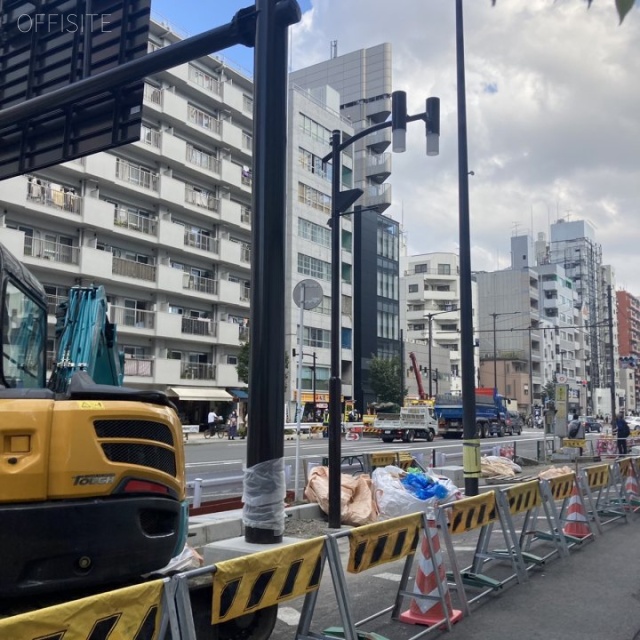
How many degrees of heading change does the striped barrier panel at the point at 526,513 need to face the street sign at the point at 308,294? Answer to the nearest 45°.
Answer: approximately 180°

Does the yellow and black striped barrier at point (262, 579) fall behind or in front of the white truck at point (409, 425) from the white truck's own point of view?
behind

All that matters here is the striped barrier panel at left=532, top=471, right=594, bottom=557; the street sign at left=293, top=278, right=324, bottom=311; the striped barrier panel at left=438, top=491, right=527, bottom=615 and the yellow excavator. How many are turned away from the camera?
2

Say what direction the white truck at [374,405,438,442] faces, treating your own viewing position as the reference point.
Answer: facing away from the viewer and to the right of the viewer

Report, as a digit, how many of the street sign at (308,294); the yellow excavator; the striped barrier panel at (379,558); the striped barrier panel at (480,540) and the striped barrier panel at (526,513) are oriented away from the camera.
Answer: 2

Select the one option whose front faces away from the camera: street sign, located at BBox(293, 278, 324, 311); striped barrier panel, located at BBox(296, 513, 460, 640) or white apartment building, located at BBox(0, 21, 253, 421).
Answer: the street sign

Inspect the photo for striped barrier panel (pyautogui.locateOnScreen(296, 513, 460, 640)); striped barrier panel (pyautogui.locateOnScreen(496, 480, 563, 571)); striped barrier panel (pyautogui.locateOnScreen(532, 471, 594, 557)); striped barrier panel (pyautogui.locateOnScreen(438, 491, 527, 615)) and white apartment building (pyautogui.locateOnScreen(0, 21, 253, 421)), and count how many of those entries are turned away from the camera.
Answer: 0

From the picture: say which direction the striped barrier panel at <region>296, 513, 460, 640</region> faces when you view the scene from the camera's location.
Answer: facing the viewer and to the right of the viewer

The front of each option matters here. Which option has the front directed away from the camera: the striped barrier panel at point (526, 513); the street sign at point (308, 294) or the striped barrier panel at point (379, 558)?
the street sign

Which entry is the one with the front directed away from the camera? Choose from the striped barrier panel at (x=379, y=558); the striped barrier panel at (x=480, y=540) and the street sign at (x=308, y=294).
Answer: the street sign

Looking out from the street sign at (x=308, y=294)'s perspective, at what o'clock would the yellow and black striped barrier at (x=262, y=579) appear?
The yellow and black striped barrier is roughly at 6 o'clock from the street sign.

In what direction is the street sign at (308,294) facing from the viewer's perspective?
away from the camera

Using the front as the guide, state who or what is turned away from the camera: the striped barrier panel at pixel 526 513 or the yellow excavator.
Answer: the yellow excavator

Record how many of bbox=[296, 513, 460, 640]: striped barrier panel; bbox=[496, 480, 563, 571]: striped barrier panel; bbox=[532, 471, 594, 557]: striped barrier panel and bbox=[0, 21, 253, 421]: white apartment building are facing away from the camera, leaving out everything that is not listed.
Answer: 0

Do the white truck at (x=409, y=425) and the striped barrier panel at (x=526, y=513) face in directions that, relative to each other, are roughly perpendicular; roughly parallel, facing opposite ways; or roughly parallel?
roughly perpendicular

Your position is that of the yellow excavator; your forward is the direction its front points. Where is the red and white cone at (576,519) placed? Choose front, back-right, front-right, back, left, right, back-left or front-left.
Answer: front-right

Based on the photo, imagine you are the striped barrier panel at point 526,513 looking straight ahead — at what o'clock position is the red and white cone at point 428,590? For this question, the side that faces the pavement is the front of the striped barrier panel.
The red and white cone is roughly at 2 o'clock from the striped barrier panel.
